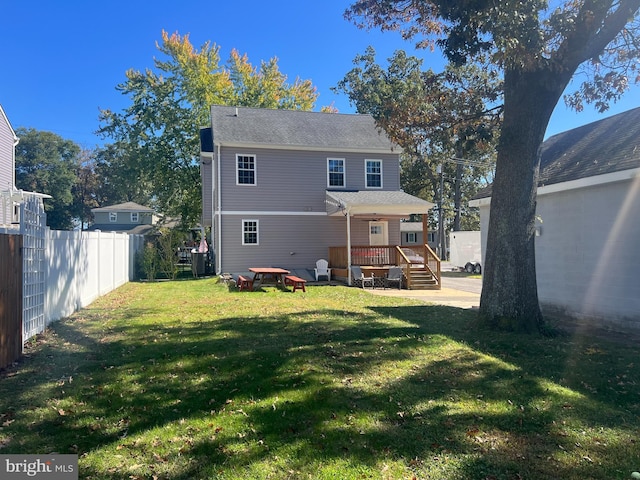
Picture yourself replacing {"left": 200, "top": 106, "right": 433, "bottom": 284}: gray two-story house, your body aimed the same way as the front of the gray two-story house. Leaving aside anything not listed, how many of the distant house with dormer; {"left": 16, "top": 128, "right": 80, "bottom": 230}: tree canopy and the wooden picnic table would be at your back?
1

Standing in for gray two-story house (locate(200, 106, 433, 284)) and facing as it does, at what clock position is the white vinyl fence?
The white vinyl fence is roughly at 7 o'clock from the gray two-story house.

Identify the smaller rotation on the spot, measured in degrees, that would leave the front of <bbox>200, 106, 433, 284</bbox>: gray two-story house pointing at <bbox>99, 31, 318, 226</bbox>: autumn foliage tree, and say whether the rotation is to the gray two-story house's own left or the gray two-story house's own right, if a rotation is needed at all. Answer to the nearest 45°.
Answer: approximately 45° to the gray two-story house's own left

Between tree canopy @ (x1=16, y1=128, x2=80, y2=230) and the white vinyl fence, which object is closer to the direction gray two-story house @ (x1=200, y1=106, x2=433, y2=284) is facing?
the tree canopy

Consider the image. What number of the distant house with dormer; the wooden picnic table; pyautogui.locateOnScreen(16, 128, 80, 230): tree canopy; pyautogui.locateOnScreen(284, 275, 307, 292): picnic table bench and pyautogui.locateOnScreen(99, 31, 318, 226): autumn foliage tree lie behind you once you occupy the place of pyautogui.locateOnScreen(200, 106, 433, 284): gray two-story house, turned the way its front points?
2

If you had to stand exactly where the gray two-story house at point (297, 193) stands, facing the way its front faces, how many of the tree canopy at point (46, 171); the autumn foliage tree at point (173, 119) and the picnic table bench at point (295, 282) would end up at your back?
1

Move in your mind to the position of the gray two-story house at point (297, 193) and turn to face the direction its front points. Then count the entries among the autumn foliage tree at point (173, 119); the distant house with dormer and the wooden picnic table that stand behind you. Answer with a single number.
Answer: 1

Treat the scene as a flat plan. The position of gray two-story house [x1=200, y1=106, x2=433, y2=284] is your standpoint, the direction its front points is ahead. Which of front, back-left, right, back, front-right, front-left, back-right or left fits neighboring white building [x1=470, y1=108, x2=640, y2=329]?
back-right

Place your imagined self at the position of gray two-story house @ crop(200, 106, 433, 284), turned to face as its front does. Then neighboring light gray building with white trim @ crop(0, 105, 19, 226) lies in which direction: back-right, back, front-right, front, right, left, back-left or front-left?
left

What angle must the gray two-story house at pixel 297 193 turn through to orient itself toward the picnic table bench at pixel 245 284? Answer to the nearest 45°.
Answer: approximately 180°

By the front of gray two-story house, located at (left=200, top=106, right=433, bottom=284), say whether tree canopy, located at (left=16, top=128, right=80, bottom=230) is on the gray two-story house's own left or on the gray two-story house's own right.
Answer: on the gray two-story house's own left

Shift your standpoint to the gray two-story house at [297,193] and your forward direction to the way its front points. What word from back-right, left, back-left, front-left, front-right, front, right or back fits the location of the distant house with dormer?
front-left

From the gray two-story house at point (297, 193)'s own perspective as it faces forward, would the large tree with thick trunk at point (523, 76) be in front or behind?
behind

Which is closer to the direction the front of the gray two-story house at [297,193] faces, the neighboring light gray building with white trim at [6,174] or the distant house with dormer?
the distant house with dormer

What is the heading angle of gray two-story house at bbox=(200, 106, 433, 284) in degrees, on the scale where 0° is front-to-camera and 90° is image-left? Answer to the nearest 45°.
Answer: approximately 180°
